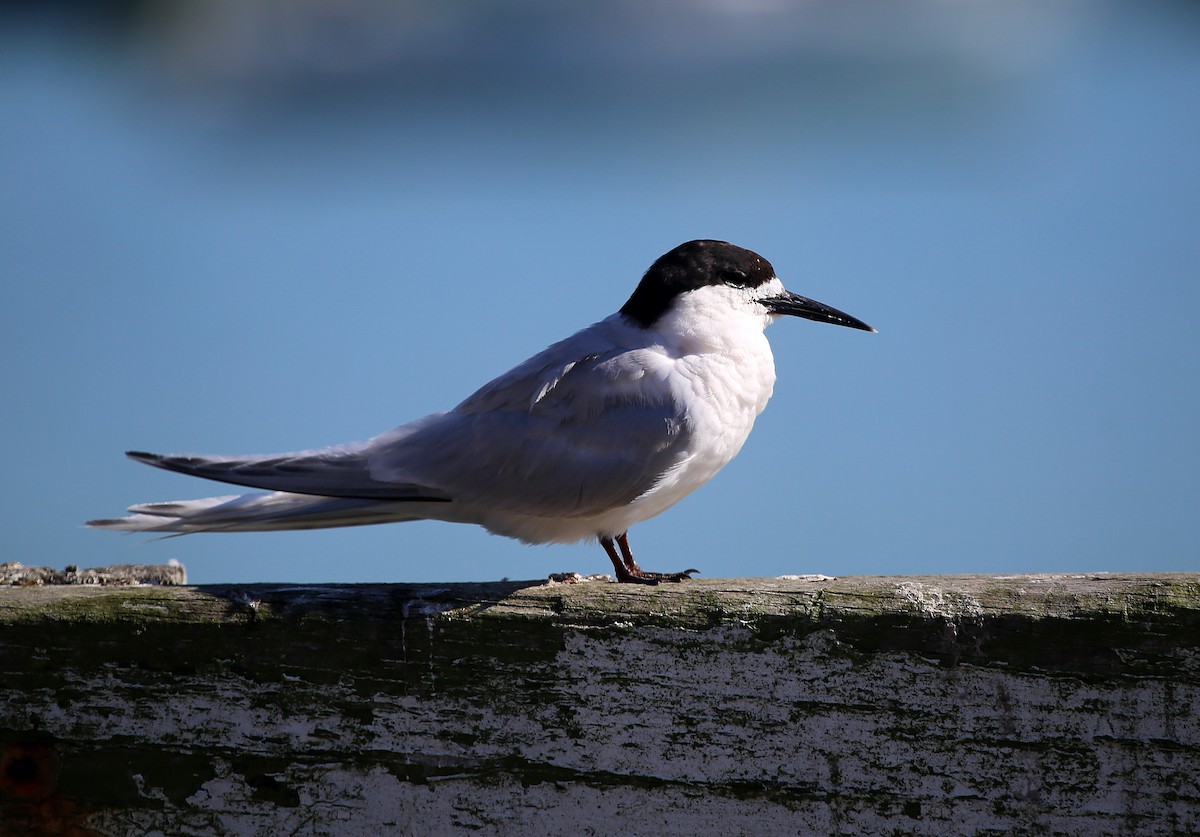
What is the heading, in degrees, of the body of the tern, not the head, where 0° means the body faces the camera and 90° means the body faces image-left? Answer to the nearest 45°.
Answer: approximately 270°
